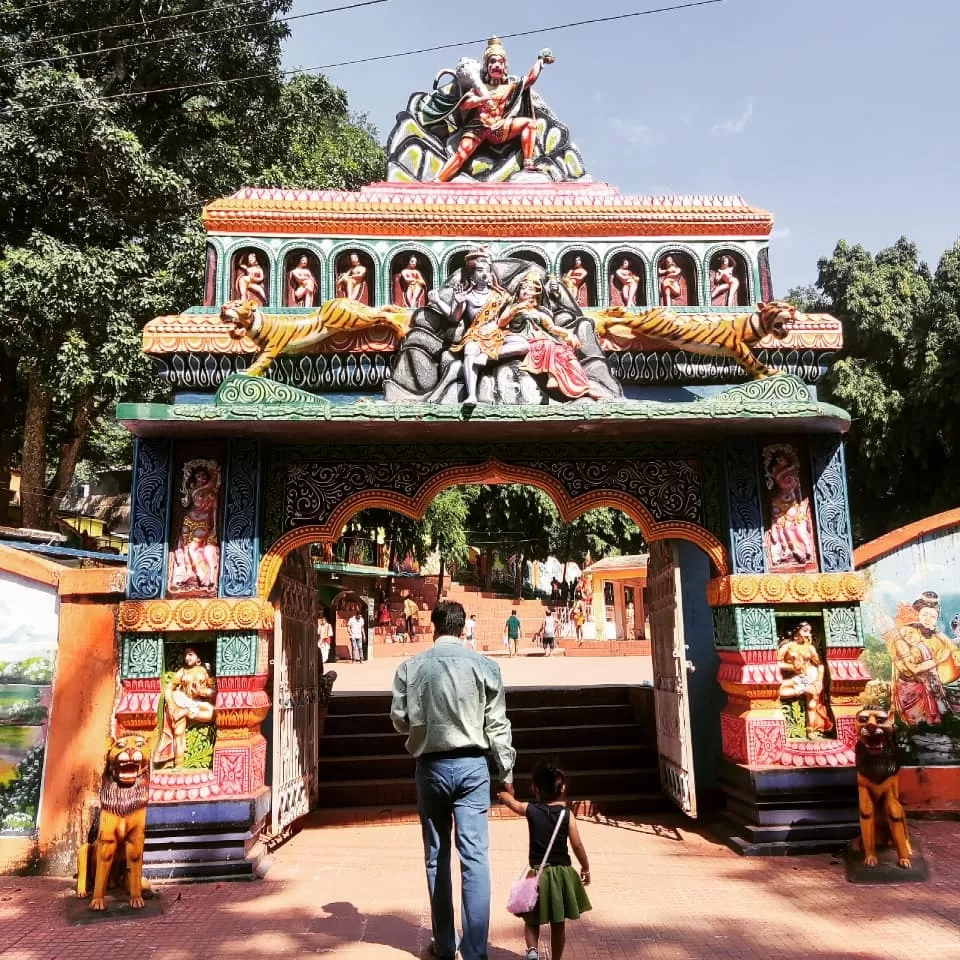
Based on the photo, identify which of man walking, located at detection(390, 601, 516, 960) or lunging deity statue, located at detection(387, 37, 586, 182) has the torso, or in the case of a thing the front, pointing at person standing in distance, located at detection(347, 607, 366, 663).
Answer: the man walking

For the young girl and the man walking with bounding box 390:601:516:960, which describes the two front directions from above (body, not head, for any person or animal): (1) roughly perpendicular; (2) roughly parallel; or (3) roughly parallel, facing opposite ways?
roughly parallel

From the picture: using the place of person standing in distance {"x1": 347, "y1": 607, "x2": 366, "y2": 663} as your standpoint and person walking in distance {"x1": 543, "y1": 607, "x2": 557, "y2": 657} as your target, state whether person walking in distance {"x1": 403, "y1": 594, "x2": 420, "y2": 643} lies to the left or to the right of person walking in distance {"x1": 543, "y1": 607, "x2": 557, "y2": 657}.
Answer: left

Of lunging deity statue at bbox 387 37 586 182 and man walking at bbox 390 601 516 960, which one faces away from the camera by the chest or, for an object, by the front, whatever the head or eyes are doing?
the man walking

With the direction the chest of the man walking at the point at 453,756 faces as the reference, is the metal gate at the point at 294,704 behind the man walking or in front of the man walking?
in front

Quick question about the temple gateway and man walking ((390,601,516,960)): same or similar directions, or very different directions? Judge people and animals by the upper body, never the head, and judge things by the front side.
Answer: very different directions

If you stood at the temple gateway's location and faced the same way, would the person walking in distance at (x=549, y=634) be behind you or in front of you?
behind

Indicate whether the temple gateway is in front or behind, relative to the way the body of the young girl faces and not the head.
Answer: in front

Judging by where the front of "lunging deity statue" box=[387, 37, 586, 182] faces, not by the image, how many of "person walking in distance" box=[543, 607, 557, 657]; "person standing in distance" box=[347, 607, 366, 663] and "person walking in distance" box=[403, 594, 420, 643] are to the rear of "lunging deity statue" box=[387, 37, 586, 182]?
3

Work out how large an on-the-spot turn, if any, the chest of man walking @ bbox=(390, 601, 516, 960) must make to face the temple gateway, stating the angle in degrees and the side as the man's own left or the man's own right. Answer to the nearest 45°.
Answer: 0° — they already face it

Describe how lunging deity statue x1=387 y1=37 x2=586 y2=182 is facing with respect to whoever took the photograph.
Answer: facing the viewer

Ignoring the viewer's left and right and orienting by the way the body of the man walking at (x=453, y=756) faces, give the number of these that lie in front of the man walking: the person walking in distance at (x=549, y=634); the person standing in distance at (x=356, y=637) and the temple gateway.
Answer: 3

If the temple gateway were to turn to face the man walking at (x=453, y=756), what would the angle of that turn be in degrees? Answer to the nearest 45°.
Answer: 0° — it already faces them

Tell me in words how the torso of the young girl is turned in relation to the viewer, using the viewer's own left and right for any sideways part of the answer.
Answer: facing away from the viewer

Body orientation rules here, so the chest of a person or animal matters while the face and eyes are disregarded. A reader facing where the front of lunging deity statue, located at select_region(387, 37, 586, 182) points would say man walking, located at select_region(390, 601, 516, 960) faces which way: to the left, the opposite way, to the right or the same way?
the opposite way

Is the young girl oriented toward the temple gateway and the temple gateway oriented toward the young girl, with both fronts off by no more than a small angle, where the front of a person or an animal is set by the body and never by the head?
yes

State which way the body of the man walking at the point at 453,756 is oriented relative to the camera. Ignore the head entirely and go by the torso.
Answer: away from the camera

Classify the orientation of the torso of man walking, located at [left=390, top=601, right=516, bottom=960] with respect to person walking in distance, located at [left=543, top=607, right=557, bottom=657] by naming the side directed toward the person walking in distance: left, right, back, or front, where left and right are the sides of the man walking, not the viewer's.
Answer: front

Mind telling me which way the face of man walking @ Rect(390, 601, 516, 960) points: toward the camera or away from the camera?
away from the camera

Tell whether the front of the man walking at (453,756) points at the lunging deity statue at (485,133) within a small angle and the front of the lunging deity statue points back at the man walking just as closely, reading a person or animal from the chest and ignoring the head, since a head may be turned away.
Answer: yes

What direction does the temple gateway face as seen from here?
toward the camera
